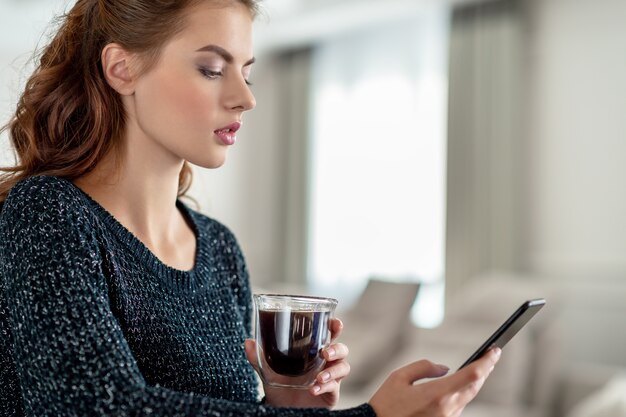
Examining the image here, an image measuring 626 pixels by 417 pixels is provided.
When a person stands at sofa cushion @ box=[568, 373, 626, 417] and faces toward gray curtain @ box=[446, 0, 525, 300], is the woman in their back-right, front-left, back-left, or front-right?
back-left

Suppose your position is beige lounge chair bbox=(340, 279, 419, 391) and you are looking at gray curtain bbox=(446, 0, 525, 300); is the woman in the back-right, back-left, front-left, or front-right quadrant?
back-right

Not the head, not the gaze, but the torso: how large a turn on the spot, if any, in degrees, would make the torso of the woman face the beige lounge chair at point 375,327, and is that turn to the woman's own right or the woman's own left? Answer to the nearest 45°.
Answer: approximately 135° to the woman's own left

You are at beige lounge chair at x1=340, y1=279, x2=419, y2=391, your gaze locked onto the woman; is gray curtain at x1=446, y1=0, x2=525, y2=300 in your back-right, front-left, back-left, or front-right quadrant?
back-left

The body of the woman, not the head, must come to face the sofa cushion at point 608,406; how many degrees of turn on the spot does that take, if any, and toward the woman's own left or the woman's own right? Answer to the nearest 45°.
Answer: approximately 90° to the woman's own left

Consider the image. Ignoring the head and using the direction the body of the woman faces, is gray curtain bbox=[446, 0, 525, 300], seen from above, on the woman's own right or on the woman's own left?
on the woman's own left

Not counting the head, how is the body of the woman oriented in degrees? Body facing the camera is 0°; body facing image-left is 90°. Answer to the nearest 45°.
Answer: approximately 315°

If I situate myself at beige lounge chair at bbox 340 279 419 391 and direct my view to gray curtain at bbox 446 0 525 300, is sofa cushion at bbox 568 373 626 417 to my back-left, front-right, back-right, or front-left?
back-right
